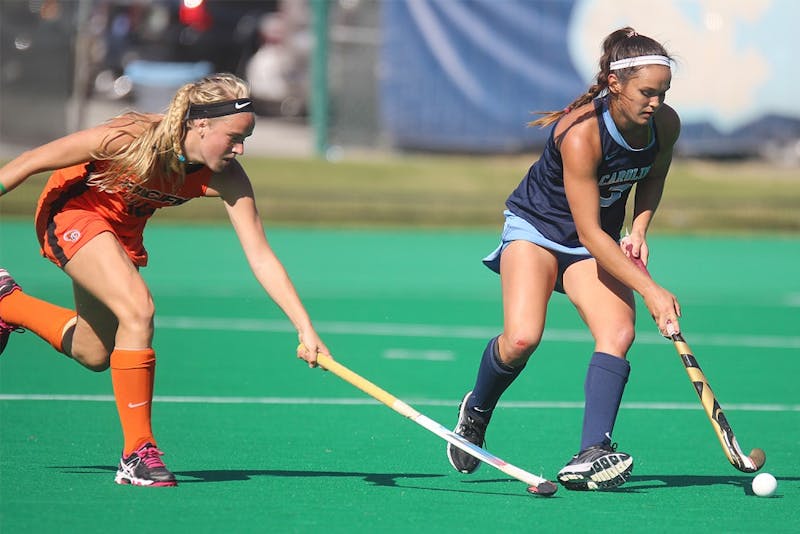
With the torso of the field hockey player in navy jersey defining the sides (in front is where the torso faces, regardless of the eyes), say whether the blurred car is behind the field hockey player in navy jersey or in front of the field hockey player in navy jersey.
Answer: behind
